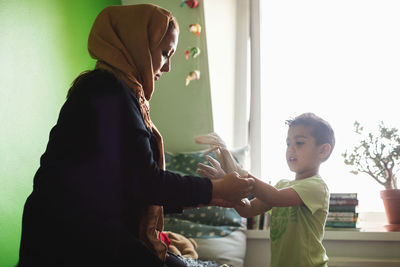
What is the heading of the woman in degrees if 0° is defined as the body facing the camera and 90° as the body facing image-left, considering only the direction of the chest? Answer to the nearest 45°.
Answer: approximately 270°

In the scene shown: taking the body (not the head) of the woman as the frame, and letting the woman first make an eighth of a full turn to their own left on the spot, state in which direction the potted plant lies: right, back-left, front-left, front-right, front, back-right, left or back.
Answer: front

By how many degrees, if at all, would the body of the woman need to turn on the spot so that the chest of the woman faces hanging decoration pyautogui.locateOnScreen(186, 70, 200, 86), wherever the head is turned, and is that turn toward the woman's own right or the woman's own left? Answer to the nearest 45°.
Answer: approximately 90° to the woman's own left

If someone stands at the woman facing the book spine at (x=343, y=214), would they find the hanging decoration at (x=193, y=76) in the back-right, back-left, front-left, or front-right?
front-left

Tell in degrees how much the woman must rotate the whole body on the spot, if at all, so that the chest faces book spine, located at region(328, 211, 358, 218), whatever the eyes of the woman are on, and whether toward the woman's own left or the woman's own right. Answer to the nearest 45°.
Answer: approximately 45° to the woman's own left

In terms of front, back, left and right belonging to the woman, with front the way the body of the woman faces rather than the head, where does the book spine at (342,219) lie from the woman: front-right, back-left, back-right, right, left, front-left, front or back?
front-left

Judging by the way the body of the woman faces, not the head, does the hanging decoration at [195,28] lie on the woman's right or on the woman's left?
on the woman's left

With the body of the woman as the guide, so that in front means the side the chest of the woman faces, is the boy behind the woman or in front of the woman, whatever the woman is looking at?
in front

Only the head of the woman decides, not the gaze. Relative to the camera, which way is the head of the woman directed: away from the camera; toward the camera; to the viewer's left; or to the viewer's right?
to the viewer's right

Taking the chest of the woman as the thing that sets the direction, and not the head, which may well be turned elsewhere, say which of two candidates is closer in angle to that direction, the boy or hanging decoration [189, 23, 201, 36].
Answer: the boy
